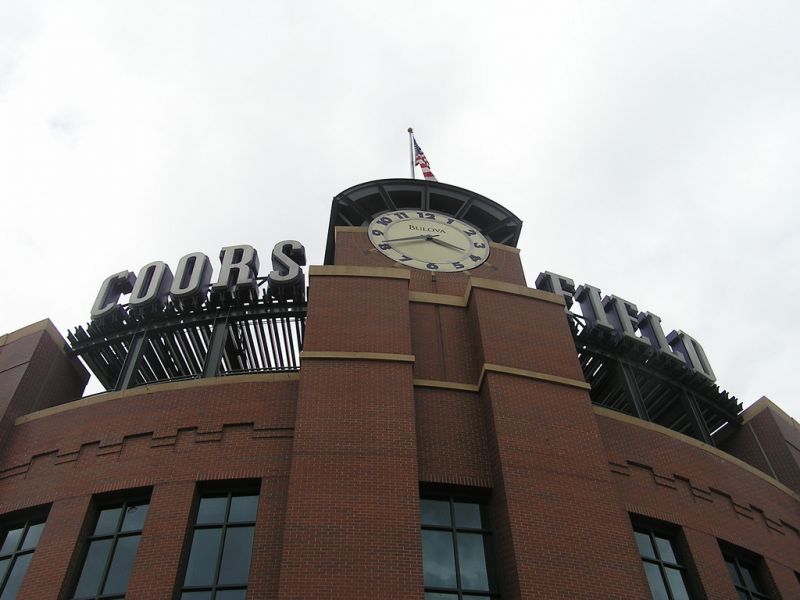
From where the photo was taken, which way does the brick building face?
toward the camera
